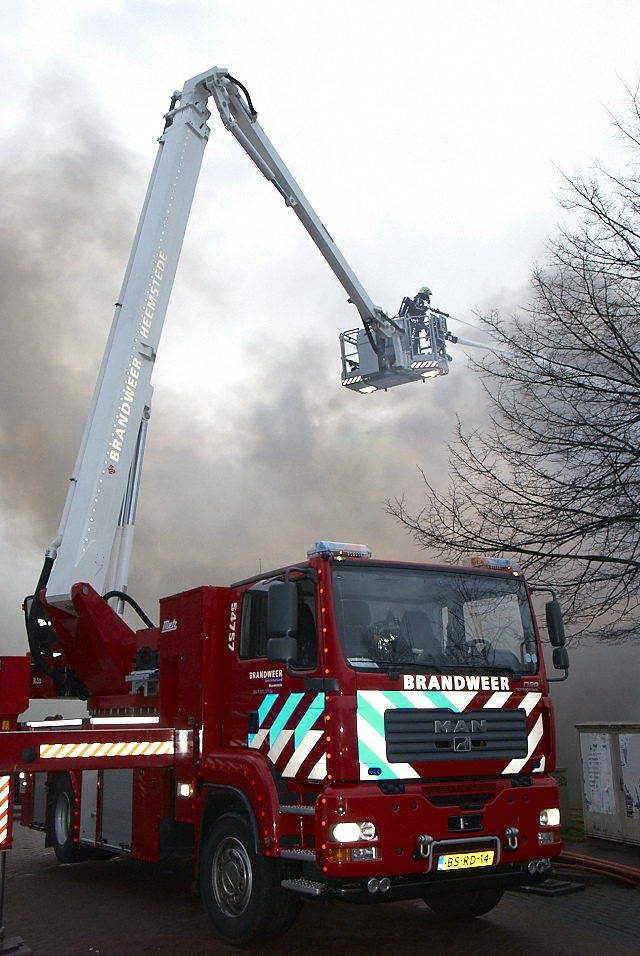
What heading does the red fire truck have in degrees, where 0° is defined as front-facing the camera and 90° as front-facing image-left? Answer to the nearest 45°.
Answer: approximately 315°
